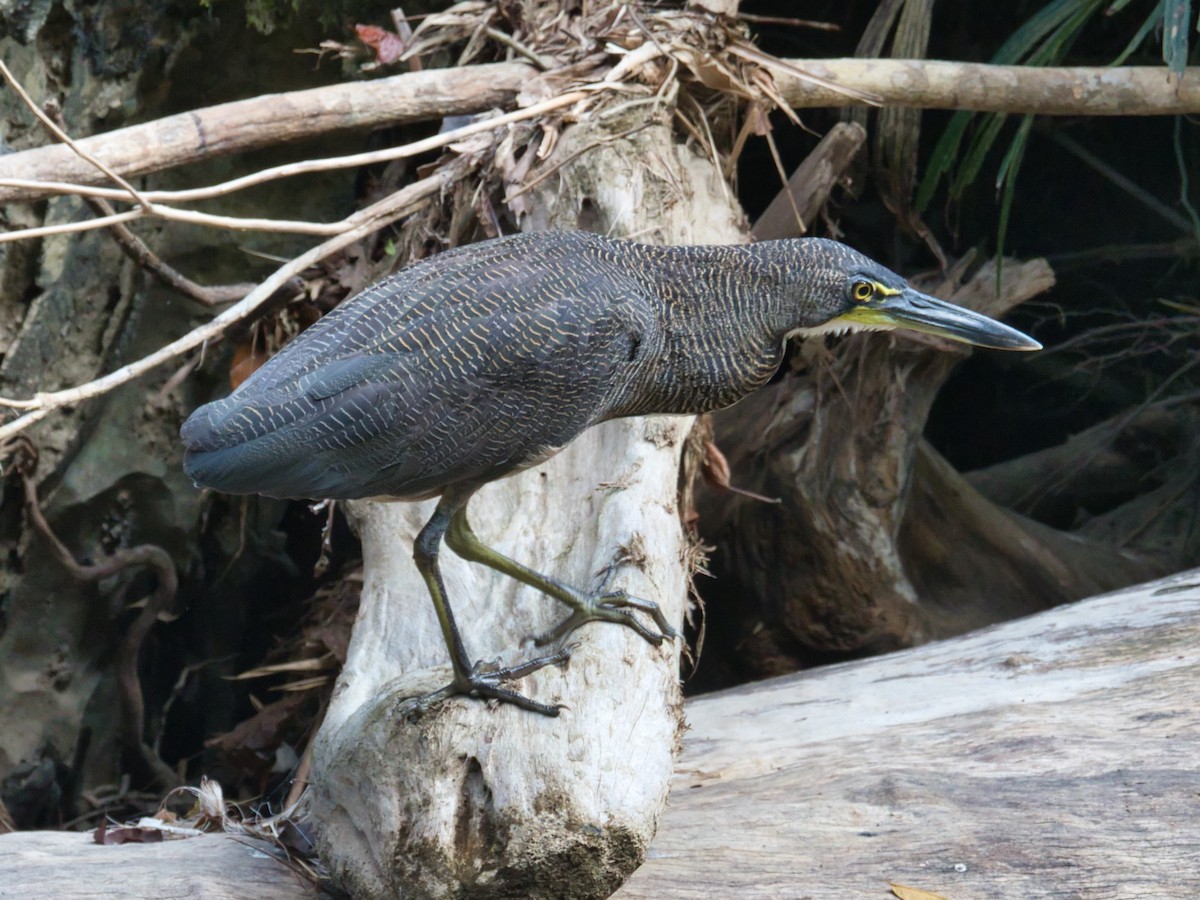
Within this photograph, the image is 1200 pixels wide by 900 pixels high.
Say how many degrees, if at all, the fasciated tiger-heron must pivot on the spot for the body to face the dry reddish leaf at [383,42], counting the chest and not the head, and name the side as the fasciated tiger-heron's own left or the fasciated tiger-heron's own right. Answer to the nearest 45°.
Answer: approximately 90° to the fasciated tiger-heron's own left

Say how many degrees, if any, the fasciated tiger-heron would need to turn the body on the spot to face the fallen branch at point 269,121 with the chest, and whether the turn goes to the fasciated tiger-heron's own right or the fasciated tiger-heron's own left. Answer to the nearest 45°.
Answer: approximately 135° to the fasciated tiger-heron's own left

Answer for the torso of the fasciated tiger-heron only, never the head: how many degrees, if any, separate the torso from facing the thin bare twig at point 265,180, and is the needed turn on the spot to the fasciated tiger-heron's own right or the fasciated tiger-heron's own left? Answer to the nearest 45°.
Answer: approximately 135° to the fasciated tiger-heron's own left

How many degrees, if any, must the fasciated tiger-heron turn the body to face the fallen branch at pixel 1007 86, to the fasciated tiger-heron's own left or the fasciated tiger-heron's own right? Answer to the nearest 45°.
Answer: approximately 45° to the fasciated tiger-heron's own left

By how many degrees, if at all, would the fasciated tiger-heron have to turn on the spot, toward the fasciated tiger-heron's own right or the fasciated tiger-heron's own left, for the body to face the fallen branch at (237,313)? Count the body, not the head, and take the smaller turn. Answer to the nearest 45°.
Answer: approximately 135° to the fasciated tiger-heron's own left

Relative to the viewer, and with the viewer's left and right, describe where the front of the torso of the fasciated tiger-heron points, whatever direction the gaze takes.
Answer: facing to the right of the viewer
